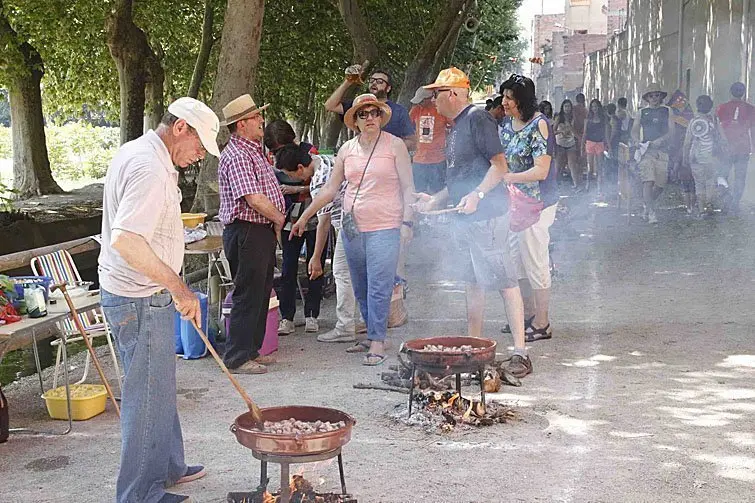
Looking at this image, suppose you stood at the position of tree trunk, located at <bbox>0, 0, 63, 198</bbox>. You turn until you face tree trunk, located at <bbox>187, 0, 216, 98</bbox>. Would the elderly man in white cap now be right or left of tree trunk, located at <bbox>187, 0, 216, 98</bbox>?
right

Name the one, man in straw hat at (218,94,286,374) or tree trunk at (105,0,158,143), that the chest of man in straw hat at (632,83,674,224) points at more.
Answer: the man in straw hat

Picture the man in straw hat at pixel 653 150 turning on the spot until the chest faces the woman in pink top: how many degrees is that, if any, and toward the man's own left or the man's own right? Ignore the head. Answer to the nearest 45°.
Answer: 0° — they already face them

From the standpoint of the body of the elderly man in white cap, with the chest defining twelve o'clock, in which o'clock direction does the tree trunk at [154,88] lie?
The tree trunk is roughly at 9 o'clock from the elderly man in white cap.

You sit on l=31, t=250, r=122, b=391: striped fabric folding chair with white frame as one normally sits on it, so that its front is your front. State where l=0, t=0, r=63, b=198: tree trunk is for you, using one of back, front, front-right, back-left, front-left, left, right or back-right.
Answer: back-left

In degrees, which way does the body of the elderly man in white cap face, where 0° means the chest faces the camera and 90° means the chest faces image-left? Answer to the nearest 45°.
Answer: approximately 270°

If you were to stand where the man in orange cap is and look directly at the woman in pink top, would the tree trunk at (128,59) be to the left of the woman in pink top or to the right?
right

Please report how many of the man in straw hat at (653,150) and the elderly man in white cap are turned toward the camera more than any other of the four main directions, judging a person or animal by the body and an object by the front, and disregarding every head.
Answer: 1

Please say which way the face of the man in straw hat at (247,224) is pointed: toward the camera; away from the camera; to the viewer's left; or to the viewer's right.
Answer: to the viewer's right

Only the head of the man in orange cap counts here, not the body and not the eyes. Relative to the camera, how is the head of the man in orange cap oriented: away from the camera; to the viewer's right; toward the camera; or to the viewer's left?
to the viewer's left

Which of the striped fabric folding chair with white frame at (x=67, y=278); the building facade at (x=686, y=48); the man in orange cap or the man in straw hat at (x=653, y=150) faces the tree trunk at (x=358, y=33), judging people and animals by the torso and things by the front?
the building facade

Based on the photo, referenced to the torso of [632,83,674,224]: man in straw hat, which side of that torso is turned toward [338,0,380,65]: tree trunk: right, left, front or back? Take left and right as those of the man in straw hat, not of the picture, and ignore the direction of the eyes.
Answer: right

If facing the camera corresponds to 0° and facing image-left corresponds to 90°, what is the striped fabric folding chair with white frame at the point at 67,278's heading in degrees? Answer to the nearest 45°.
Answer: approximately 315°
